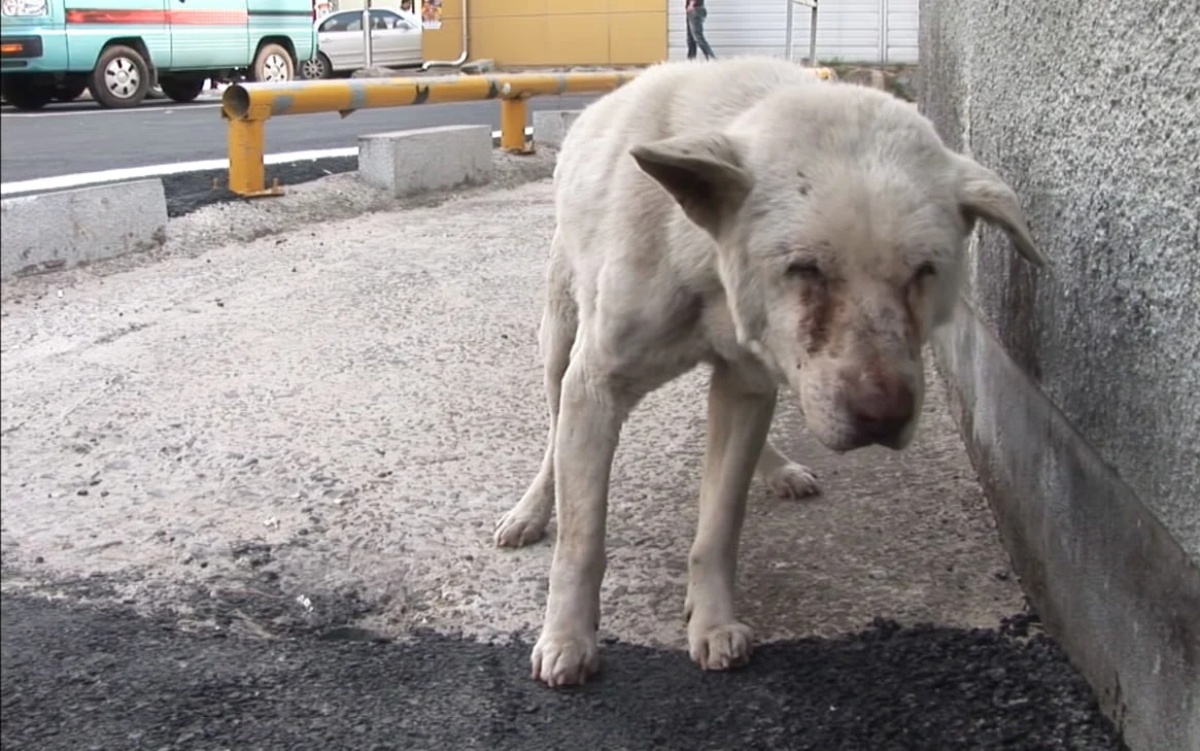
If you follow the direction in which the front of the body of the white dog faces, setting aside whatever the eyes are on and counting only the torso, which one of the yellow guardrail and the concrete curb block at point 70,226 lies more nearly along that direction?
the concrete curb block

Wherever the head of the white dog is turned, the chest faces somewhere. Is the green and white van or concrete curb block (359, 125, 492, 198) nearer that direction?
the green and white van

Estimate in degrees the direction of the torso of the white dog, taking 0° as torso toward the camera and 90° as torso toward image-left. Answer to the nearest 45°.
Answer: approximately 0°

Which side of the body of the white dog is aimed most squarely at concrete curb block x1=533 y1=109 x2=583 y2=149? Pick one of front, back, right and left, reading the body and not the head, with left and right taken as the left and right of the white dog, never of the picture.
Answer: back

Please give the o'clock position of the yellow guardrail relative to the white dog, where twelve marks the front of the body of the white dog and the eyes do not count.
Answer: The yellow guardrail is roughly at 5 o'clock from the white dog.

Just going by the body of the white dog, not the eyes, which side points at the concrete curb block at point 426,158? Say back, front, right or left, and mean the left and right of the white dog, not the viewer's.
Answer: back
